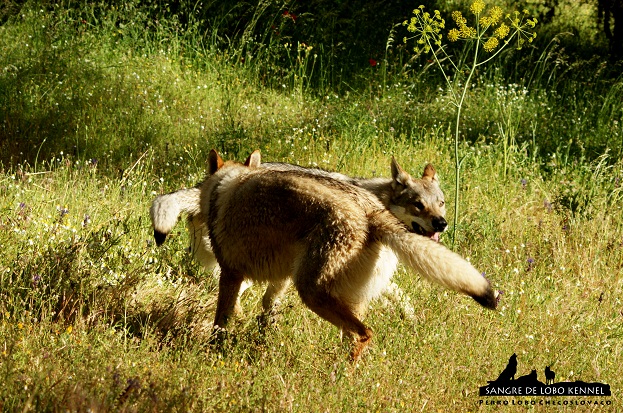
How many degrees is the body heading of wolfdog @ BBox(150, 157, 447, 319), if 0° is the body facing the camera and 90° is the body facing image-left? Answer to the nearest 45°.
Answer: approximately 270°

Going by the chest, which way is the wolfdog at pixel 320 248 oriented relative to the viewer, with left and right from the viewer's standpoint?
facing away from the viewer and to the left of the viewer
